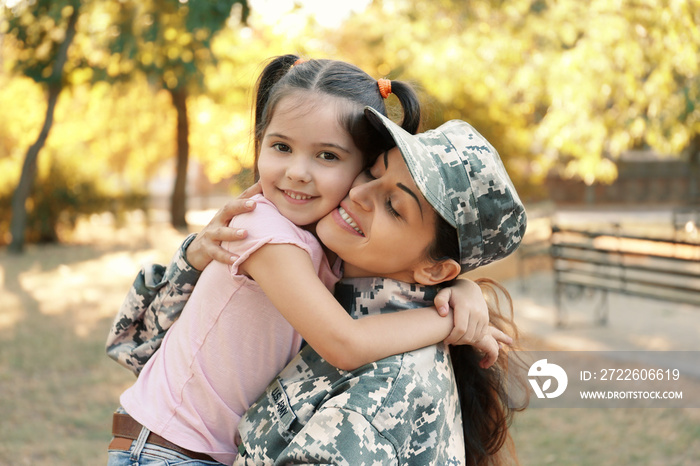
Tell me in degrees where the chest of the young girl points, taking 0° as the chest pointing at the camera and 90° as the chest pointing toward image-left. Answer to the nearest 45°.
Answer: approximately 270°

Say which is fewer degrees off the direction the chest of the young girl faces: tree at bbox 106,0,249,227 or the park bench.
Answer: the park bench

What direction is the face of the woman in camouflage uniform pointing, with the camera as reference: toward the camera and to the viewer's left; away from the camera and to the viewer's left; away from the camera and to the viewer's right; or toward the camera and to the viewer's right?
toward the camera and to the viewer's left
